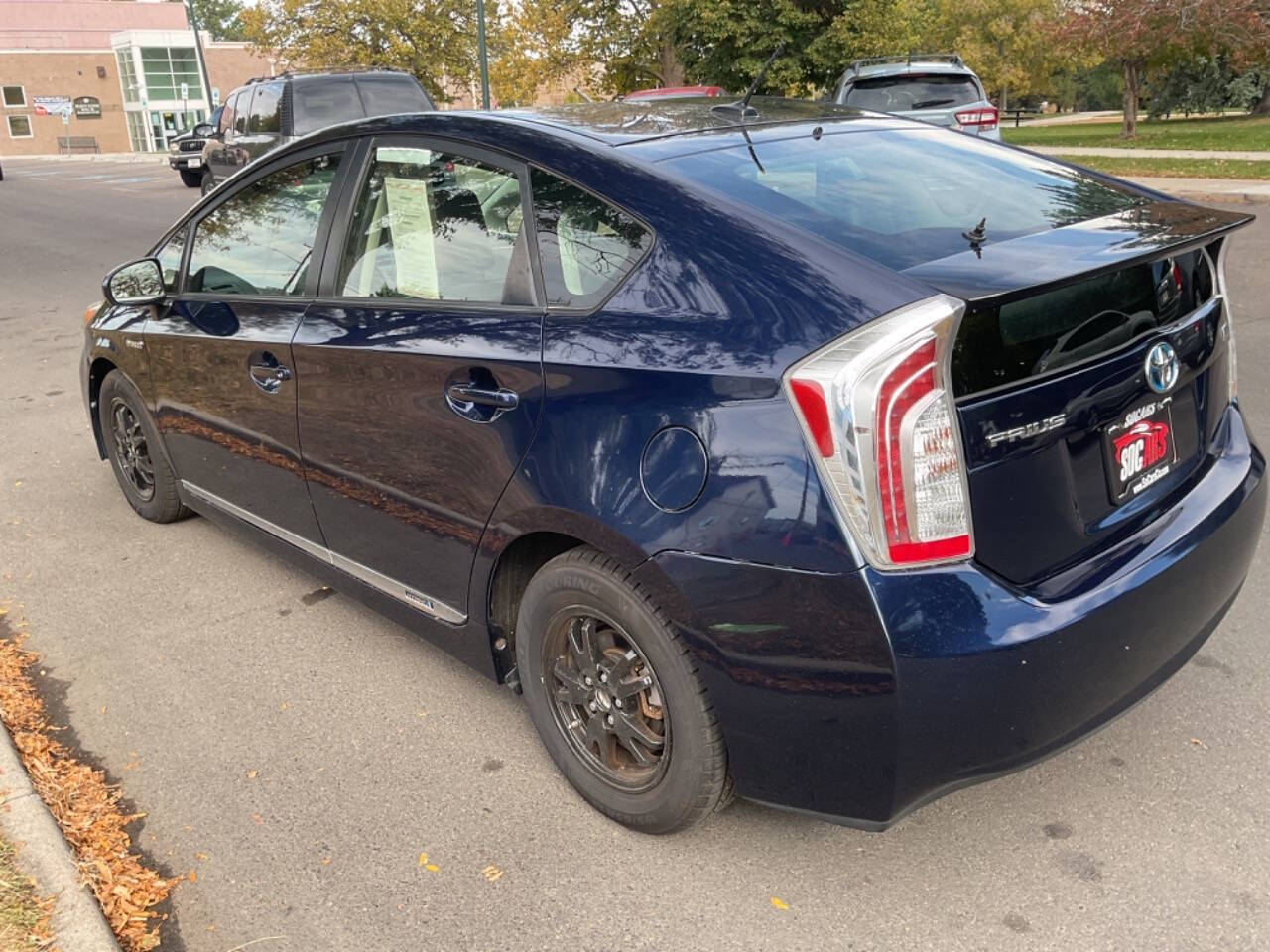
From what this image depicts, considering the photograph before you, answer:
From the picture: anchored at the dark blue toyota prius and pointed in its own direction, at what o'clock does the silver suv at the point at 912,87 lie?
The silver suv is roughly at 2 o'clock from the dark blue toyota prius.

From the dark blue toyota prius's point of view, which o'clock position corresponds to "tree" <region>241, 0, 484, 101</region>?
The tree is roughly at 1 o'clock from the dark blue toyota prius.

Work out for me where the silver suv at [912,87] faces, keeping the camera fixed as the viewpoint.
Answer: facing away from the viewer

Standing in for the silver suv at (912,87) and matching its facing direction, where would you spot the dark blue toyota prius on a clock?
The dark blue toyota prius is roughly at 6 o'clock from the silver suv.

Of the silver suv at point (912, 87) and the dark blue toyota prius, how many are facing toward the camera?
0

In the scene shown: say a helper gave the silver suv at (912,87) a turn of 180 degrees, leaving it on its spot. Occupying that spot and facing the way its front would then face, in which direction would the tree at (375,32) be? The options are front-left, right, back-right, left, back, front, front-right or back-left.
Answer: back-right

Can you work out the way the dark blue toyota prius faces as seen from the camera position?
facing away from the viewer and to the left of the viewer
